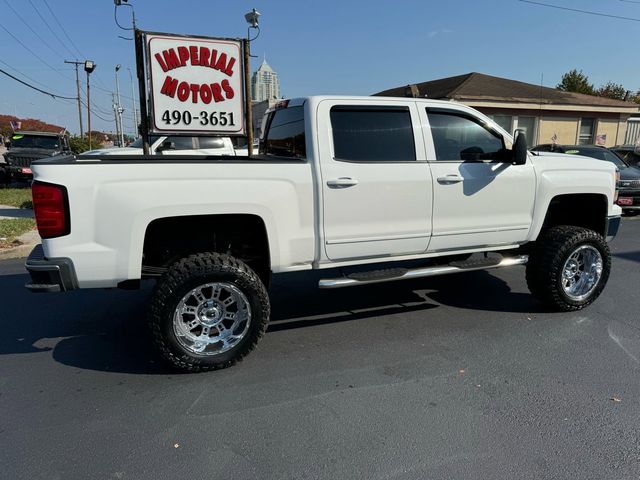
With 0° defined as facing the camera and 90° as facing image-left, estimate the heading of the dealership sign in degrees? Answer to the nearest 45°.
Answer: approximately 0°

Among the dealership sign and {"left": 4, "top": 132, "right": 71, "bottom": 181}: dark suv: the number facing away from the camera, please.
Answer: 0

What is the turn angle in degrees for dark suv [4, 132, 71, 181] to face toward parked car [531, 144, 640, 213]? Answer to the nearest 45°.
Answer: approximately 90° to its left

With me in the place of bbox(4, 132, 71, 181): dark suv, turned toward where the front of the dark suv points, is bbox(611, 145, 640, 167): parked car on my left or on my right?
on my left

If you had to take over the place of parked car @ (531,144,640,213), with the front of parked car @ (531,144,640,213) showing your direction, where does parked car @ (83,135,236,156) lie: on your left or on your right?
on your right

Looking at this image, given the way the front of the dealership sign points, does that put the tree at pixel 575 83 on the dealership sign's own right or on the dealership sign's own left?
on the dealership sign's own left

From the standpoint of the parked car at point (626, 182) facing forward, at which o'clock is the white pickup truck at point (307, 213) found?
The white pickup truck is roughly at 2 o'clock from the parked car.

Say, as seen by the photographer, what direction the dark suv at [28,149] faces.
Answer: facing the viewer and to the left of the viewer

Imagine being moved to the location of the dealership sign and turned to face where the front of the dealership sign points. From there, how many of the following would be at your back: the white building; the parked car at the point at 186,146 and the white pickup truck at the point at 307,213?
2

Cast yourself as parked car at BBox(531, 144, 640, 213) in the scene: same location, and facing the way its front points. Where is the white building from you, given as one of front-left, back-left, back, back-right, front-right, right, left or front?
back

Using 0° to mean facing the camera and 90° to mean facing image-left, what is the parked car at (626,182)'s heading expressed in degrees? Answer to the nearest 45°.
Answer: approximately 315°

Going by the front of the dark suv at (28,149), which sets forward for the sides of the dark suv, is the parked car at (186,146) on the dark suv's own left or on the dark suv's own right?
on the dark suv's own left
